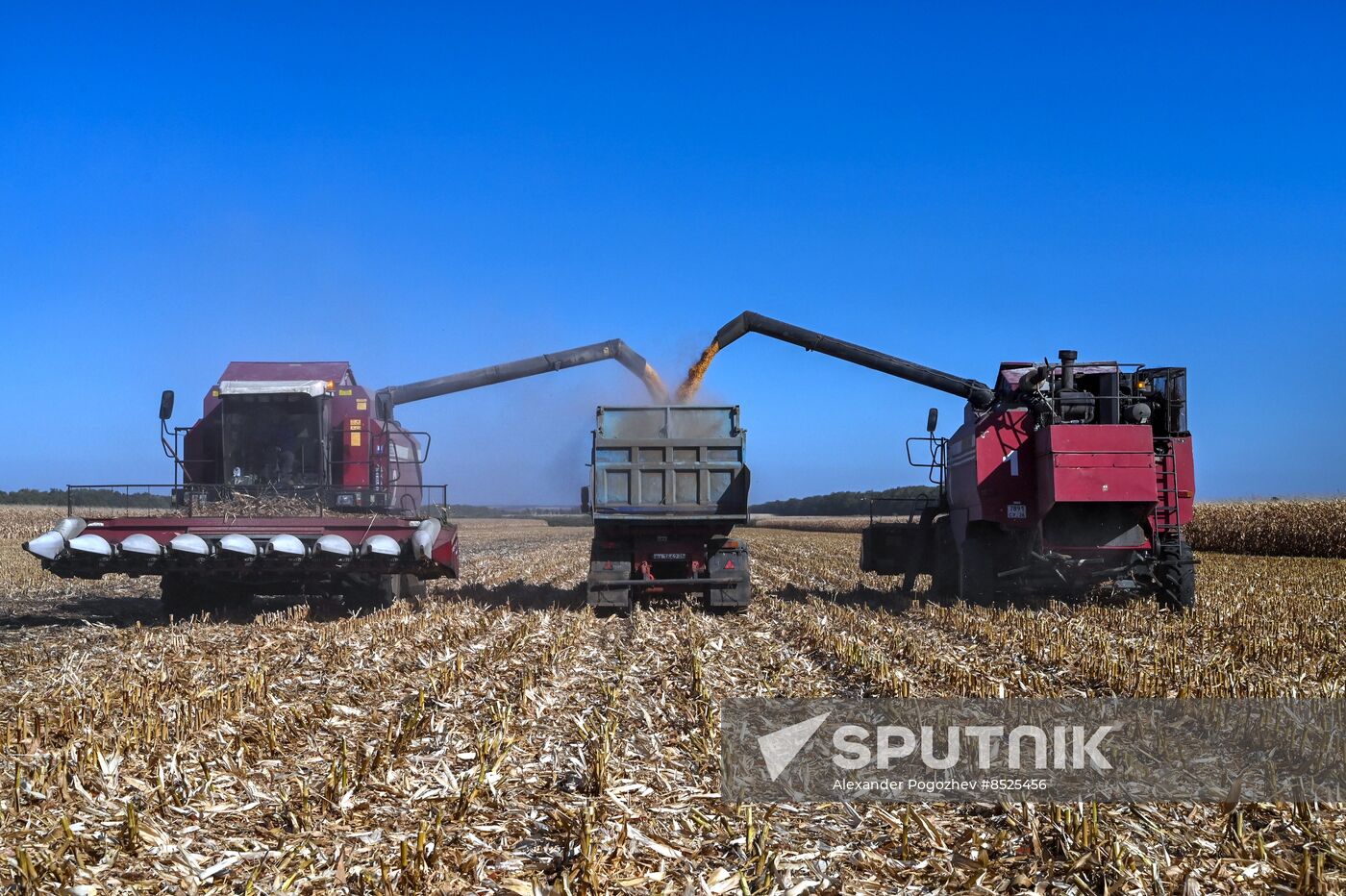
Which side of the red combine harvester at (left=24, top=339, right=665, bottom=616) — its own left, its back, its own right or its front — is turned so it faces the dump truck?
left

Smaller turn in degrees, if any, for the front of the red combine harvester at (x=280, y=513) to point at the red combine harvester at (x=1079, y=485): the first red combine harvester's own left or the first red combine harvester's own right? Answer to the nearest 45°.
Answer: approximately 90° to the first red combine harvester's own left

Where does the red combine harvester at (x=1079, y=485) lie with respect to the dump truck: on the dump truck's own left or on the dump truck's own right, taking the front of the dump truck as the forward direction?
on the dump truck's own right

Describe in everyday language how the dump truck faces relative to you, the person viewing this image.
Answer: facing away from the viewer

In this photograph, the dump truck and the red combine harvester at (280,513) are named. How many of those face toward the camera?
1

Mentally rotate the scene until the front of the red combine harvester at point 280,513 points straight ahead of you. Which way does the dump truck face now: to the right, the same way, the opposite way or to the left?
the opposite way

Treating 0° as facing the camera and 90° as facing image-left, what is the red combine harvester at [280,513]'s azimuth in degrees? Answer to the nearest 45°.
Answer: approximately 0°
